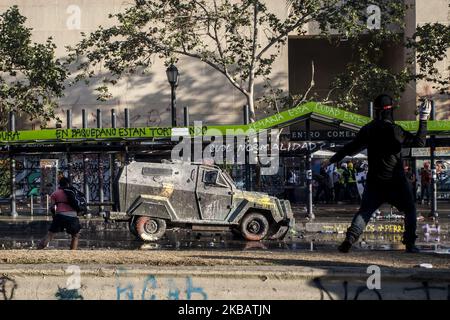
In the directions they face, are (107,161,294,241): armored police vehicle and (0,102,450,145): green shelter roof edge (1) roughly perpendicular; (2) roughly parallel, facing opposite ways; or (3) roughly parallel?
roughly perpendicular

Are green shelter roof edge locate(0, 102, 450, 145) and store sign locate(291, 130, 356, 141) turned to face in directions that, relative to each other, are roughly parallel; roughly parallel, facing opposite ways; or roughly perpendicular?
roughly parallel

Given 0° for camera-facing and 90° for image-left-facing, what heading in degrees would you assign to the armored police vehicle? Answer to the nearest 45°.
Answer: approximately 270°

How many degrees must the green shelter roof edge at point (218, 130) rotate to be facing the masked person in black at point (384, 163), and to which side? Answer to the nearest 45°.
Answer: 0° — it already faces them

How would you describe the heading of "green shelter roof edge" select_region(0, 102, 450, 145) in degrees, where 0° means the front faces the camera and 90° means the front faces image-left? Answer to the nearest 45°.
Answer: approximately 0°

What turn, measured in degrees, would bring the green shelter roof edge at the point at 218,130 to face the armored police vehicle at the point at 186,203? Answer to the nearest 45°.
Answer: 0° — it already faces it

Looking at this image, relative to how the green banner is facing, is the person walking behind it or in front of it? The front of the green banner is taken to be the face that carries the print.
in front

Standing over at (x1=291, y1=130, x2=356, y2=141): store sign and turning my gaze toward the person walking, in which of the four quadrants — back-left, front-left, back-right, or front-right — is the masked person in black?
front-left

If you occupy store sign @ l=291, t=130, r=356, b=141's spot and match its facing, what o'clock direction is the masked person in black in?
The masked person in black is roughly at 12 o'clock from the store sign.

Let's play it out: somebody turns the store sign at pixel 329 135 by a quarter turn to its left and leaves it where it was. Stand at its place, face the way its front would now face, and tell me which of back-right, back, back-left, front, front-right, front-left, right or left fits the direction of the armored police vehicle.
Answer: back-right

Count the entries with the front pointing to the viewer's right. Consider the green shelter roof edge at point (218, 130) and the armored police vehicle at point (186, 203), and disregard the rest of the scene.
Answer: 1

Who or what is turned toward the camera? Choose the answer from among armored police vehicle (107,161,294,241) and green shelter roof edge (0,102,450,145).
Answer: the green shelter roof edge

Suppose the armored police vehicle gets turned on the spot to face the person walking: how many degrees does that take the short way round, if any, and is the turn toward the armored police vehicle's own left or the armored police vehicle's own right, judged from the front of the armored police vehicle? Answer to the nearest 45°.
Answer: approximately 135° to the armored police vehicle's own right

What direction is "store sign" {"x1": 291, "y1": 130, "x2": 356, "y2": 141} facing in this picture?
toward the camera

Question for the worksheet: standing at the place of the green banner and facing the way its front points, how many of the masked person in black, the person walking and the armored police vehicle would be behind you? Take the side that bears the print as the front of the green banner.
0
